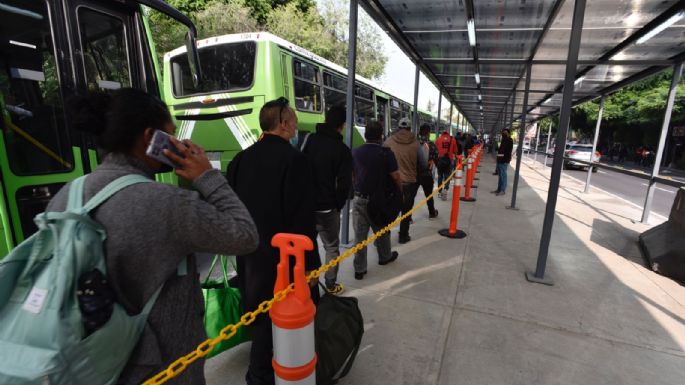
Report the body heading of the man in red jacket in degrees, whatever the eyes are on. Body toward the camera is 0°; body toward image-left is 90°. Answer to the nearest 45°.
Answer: approximately 180°

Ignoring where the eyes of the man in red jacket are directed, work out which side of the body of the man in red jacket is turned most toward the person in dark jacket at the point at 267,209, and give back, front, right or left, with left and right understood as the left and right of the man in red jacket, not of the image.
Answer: back

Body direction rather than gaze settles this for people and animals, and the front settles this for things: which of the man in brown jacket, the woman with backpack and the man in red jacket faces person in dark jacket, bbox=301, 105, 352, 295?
the woman with backpack

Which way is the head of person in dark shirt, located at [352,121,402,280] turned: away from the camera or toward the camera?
away from the camera

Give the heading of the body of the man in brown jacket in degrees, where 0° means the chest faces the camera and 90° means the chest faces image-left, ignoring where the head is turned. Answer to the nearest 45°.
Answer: approximately 180°

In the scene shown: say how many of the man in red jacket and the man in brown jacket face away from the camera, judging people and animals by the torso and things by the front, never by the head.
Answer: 2
